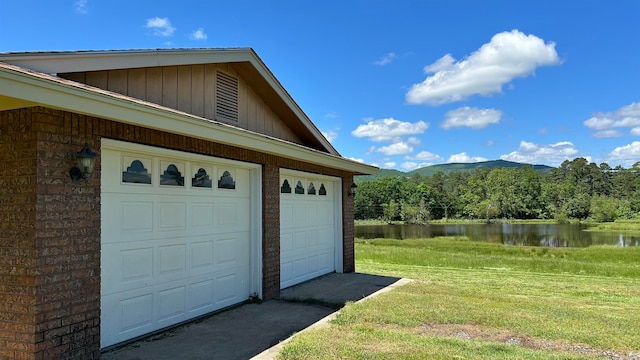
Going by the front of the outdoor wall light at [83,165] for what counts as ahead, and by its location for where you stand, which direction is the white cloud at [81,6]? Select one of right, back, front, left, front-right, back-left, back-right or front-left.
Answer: back-left

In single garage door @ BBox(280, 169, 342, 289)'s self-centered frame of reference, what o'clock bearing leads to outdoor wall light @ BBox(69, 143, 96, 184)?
The outdoor wall light is roughly at 2 o'clock from the single garage door.

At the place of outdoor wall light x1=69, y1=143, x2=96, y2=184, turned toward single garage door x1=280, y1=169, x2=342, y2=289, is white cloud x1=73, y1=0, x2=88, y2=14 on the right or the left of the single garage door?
left

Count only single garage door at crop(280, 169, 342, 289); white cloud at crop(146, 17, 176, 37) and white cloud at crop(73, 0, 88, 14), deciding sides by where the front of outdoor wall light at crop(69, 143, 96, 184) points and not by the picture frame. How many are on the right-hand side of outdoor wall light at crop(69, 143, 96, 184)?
0

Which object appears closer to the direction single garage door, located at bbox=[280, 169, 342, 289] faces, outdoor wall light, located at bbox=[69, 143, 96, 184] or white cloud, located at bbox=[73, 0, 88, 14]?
the outdoor wall light

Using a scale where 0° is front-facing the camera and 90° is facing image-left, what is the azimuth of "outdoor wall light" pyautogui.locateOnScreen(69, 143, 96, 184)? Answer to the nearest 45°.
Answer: approximately 315°

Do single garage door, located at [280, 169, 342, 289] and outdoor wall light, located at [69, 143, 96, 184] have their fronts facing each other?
no

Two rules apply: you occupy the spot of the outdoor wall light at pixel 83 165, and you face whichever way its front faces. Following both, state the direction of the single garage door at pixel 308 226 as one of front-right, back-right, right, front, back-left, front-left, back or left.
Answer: left

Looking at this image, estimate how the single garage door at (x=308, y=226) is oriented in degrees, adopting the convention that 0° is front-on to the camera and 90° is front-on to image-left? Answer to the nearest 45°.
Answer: approximately 315°

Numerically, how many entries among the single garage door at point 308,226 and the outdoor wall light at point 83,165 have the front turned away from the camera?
0
